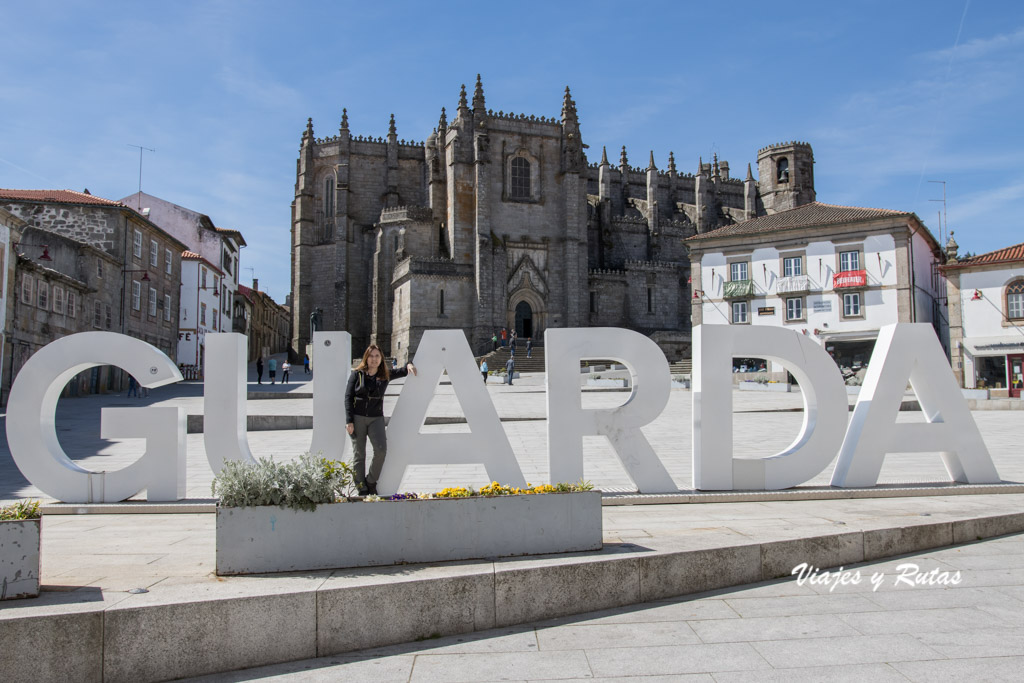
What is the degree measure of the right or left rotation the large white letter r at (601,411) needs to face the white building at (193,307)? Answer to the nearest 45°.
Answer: approximately 135° to its right

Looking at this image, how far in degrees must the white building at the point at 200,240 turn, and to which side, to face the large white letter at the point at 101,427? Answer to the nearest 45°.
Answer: approximately 45° to its right

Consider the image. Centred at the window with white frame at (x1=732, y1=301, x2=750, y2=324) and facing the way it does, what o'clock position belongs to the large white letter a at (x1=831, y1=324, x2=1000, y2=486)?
The large white letter a is roughly at 12 o'clock from the window with white frame.

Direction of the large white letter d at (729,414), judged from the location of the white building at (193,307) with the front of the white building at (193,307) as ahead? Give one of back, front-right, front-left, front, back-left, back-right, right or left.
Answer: front-right

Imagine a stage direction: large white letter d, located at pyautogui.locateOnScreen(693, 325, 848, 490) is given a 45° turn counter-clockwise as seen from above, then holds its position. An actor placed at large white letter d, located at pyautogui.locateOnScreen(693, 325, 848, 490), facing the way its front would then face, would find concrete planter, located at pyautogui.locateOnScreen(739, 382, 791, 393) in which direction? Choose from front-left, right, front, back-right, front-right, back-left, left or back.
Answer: back-left

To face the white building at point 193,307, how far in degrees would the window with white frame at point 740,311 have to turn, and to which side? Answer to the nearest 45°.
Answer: approximately 90° to its right

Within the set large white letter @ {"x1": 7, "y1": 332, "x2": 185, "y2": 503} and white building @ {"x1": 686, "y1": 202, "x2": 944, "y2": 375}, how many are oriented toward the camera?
2

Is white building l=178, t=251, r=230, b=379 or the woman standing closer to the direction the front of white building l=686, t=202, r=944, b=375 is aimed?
the woman standing

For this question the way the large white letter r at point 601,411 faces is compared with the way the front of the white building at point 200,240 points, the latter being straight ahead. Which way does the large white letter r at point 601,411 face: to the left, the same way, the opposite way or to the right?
to the right

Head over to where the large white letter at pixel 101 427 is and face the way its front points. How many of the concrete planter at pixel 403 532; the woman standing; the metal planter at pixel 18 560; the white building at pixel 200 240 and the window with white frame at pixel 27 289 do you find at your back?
2

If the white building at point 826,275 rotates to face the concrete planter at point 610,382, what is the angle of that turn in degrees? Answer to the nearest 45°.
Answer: approximately 45° to its right

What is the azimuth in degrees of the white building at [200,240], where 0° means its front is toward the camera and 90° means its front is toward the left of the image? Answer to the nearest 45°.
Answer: approximately 315°
